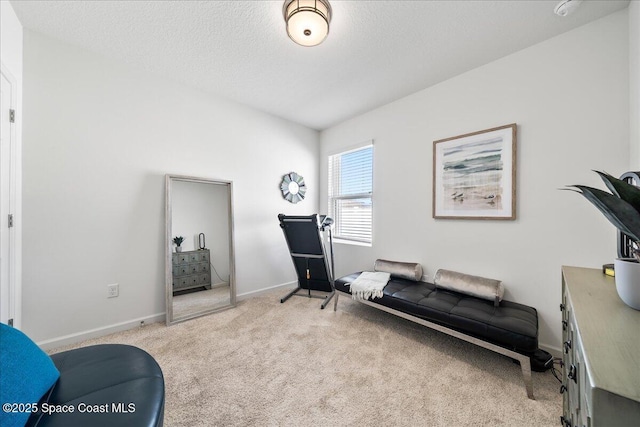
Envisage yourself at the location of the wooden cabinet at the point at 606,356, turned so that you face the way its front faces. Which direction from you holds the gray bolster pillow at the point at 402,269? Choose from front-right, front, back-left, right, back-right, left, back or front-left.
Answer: front-right

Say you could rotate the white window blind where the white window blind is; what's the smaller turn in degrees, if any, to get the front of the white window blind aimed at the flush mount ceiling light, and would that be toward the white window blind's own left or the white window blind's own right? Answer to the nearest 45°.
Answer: approximately 45° to the white window blind's own left

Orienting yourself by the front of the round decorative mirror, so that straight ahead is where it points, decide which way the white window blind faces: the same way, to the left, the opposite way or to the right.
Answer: to the right

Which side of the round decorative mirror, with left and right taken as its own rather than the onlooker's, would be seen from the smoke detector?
front

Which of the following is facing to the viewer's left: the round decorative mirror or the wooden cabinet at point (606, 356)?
the wooden cabinet

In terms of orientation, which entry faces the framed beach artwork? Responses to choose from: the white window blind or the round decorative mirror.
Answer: the round decorative mirror

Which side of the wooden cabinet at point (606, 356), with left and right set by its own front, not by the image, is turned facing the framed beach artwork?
right

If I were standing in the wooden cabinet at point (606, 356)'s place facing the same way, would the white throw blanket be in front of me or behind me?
in front

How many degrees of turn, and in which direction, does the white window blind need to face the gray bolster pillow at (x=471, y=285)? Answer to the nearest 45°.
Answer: approximately 90° to its left

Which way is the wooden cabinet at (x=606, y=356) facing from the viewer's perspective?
to the viewer's left

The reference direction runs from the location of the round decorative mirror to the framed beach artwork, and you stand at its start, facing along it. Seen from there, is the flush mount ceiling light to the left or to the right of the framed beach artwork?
right
